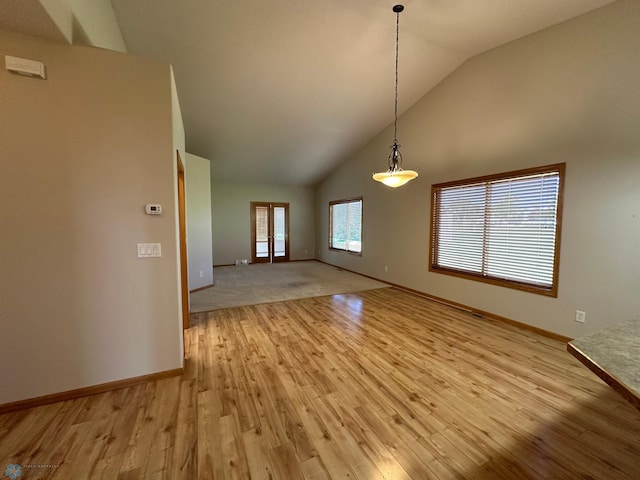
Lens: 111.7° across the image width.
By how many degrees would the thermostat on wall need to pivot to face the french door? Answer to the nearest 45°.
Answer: approximately 135° to its left

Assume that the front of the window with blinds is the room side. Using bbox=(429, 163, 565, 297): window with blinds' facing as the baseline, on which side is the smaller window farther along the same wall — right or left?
on its right

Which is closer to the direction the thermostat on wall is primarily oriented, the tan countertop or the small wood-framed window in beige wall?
the tan countertop

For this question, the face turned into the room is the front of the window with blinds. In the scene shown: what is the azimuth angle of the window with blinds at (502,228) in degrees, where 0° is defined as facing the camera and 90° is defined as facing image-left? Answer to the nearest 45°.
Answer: approximately 45°

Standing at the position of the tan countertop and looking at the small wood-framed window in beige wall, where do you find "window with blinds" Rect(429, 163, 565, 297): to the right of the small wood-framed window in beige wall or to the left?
right

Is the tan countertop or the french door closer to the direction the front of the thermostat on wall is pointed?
the tan countertop

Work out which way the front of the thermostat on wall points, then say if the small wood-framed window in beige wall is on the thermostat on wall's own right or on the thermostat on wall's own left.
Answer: on the thermostat on wall's own left
